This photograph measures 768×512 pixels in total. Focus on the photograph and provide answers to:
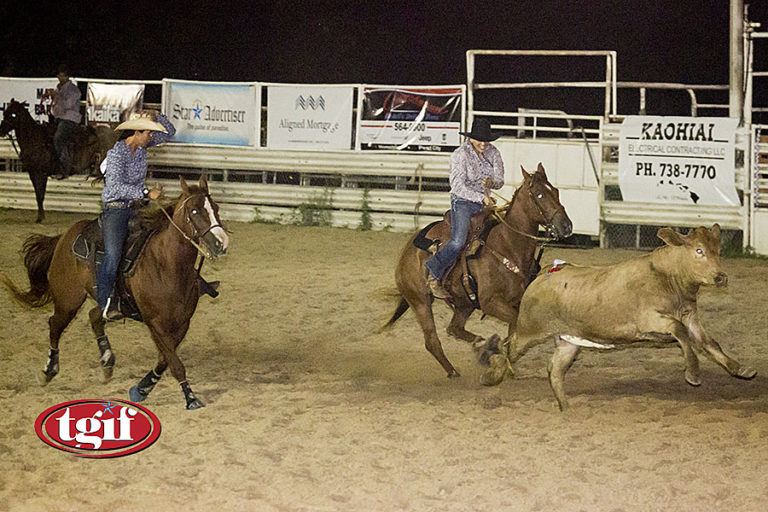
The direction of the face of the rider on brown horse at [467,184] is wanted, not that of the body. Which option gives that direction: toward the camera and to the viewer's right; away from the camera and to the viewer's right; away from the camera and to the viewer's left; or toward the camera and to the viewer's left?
toward the camera and to the viewer's right

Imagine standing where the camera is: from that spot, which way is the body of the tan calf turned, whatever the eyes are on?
to the viewer's right

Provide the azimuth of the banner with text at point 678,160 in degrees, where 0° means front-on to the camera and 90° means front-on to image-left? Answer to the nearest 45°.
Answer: approximately 0°

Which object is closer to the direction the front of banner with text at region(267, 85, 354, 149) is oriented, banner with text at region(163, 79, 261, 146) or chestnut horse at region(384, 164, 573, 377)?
the chestnut horse

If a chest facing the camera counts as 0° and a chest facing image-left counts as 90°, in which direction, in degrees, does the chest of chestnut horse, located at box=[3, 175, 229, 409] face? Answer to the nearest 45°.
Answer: approximately 315°

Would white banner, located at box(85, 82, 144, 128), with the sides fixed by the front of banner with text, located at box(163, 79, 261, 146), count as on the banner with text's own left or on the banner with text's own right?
on the banner with text's own right

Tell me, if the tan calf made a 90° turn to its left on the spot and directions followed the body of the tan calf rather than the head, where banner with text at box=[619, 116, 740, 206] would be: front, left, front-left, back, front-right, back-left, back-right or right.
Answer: front

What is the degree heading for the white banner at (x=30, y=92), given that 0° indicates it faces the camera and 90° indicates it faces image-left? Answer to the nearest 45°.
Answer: approximately 0°

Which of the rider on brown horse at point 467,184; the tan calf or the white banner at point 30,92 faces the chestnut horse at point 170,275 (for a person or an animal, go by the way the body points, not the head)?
the white banner

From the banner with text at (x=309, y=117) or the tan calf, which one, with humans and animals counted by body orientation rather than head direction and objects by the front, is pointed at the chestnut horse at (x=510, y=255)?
the banner with text
